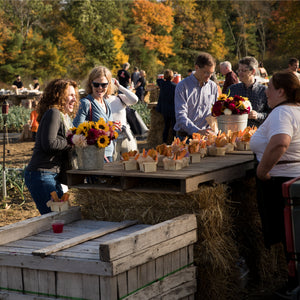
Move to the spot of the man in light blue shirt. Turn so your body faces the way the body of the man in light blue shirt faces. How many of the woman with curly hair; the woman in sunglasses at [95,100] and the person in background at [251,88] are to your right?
2

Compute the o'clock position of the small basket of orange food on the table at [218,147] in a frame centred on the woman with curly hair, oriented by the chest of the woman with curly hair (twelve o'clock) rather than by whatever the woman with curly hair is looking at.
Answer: The small basket of orange food on the table is roughly at 12 o'clock from the woman with curly hair.

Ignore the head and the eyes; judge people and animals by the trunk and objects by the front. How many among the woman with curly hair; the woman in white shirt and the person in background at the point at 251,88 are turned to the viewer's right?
1

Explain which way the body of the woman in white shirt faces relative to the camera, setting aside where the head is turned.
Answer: to the viewer's left

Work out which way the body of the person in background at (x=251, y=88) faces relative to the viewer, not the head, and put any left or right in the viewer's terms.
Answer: facing the viewer and to the left of the viewer

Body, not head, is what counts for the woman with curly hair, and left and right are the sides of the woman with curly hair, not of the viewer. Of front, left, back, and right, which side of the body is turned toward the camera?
right

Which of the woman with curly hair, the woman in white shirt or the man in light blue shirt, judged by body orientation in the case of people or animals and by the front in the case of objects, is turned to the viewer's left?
the woman in white shirt

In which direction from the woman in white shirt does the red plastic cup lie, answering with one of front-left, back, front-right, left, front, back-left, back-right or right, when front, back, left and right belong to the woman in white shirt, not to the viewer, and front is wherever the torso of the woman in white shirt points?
front

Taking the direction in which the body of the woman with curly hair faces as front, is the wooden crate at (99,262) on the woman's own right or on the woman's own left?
on the woman's own right

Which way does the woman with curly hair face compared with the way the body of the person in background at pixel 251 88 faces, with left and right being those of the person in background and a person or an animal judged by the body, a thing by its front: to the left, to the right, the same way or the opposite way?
to the left
